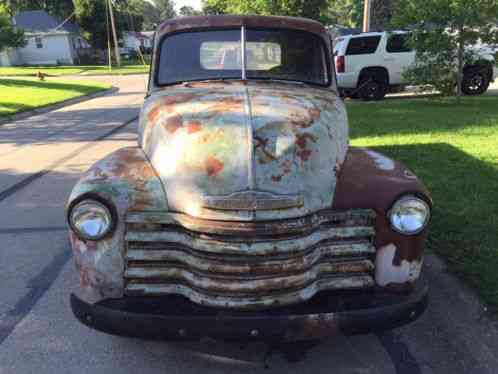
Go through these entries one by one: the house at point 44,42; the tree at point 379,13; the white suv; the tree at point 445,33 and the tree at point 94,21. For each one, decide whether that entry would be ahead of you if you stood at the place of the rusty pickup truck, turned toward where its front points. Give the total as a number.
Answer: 0

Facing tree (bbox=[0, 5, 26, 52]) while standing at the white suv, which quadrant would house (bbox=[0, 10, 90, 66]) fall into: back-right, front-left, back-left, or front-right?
front-right

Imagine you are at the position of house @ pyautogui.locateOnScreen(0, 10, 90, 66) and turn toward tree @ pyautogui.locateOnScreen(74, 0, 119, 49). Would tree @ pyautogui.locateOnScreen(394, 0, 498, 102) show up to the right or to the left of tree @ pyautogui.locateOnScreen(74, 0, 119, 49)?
right

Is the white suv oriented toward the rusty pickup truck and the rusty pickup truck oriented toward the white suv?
no

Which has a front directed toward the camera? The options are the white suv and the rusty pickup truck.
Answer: the rusty pickup truck

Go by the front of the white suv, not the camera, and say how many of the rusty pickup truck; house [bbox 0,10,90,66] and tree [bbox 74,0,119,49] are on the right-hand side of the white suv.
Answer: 1

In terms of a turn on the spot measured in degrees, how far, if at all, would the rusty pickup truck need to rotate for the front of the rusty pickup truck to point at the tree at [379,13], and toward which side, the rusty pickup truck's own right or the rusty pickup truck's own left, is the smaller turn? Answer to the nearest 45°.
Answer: approximately 180°

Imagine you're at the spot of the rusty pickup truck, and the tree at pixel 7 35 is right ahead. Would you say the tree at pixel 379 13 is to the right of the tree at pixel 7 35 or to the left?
right

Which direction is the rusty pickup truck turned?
toward the camera

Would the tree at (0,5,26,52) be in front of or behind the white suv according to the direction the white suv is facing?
behind

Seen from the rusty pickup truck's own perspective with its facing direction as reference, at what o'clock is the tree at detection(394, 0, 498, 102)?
The tree is roughly at 7 o'clock from the rusty pickup truck.

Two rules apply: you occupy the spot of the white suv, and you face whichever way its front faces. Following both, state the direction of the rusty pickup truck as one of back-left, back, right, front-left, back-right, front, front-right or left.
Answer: right

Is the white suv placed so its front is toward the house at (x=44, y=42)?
no

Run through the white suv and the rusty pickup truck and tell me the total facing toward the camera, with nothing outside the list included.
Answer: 1

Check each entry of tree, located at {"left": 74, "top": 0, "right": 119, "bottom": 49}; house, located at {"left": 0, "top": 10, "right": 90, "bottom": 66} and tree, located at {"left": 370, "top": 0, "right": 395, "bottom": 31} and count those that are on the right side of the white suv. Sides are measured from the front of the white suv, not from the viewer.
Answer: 0
